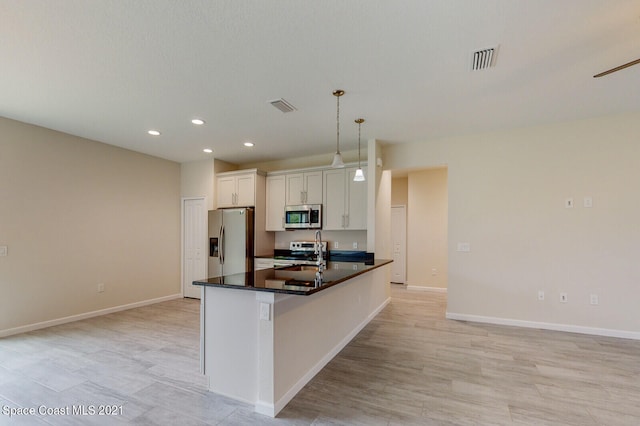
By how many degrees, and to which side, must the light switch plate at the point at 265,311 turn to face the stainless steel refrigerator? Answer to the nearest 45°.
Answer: approximately 135° to its right

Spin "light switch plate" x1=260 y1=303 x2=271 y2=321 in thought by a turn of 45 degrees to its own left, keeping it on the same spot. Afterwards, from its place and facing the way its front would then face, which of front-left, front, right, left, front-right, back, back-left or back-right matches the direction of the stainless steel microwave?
back

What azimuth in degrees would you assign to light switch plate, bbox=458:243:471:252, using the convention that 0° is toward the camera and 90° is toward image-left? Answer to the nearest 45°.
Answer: approximately 0°

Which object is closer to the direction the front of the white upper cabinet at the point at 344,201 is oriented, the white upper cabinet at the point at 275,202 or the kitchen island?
the kitchen island

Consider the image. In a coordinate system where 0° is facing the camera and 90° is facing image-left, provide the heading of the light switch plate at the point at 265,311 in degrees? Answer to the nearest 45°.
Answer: approximately 45°

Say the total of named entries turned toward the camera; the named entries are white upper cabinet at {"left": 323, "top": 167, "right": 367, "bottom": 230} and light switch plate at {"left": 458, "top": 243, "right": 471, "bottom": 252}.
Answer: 2

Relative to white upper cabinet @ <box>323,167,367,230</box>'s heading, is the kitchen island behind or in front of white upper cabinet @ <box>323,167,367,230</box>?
in front

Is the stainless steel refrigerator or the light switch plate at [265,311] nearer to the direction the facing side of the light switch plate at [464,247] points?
the light switch plate

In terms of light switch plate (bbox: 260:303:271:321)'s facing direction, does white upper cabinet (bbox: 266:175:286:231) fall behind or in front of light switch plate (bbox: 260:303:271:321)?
behind

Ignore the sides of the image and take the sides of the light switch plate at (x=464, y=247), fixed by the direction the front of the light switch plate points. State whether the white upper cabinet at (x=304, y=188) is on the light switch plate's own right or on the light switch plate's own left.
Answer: on the light switch plate's own right
